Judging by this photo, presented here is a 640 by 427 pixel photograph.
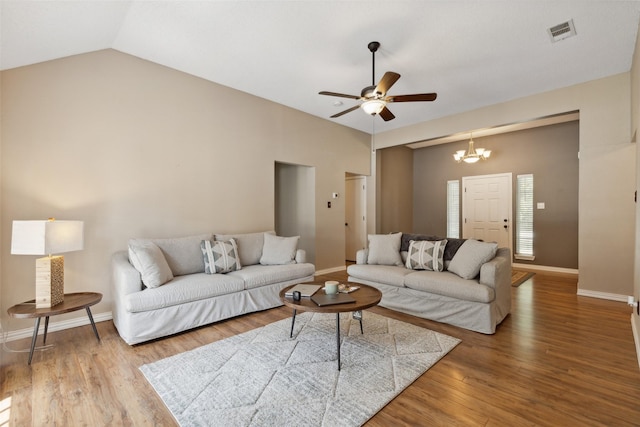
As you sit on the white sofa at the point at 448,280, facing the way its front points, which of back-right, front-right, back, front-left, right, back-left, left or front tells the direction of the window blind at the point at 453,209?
back-right

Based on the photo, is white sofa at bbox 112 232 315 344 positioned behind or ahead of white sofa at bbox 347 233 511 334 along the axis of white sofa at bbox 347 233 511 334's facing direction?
ahead

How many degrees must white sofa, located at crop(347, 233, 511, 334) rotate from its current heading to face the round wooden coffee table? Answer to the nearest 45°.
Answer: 0° — it already faces it

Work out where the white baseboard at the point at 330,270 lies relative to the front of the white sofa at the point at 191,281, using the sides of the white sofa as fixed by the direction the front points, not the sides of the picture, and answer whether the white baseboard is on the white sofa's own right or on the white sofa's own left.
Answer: on the white sofa's own left

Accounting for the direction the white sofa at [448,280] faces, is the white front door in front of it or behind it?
behind

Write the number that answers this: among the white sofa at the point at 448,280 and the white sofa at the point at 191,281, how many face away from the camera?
0

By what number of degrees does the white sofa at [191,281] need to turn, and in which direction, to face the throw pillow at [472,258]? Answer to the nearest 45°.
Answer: approximately 45° to its left

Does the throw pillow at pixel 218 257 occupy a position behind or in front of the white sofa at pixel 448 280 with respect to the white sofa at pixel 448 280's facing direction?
in front

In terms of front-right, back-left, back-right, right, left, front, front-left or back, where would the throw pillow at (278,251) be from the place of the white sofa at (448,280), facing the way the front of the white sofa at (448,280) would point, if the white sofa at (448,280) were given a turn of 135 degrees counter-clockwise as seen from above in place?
back

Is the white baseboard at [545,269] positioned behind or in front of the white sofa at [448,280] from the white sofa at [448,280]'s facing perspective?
behind

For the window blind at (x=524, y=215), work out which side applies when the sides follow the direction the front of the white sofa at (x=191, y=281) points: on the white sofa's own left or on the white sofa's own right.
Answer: on the white sofa's own left

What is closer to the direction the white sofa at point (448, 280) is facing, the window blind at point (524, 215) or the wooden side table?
the wooden side table

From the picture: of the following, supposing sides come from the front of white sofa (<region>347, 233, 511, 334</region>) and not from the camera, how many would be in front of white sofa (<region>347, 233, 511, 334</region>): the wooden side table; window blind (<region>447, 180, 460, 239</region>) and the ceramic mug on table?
2

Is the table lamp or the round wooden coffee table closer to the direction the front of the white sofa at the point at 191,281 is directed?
the round wooden coffee table

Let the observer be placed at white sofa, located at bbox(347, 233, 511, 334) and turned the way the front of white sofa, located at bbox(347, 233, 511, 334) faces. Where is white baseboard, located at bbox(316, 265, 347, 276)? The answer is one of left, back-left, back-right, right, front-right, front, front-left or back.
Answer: right
